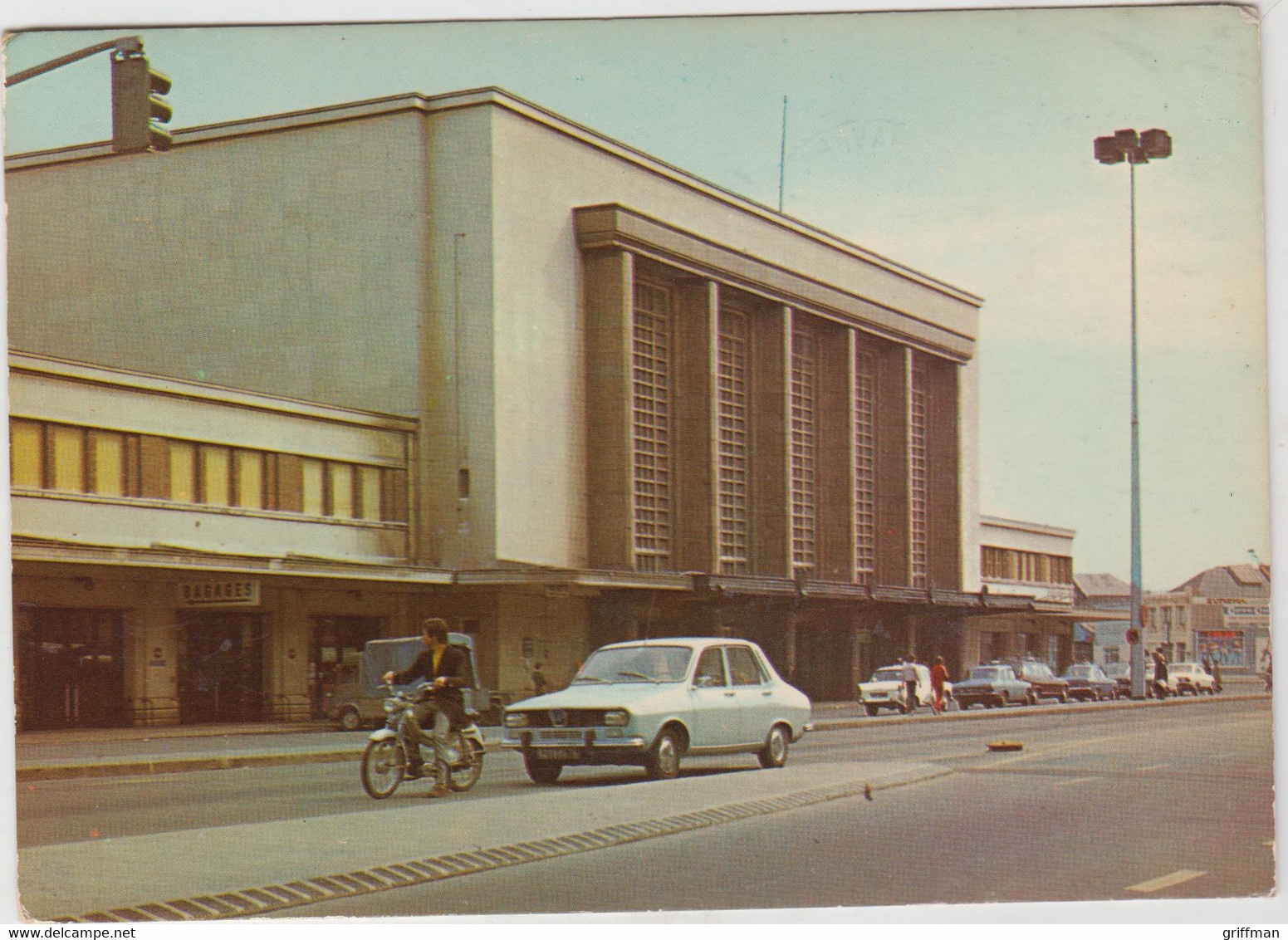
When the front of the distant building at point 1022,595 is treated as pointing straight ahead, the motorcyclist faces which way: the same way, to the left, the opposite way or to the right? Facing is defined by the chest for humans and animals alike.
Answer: to the right

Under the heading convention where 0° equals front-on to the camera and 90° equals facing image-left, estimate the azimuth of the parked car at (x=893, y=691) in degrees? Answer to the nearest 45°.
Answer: approximately 45°

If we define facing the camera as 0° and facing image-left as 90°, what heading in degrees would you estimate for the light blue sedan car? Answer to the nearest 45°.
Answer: approximately 45°

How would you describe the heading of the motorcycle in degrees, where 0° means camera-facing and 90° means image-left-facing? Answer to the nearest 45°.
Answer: approximately 45°

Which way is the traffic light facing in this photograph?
to the viewer's right

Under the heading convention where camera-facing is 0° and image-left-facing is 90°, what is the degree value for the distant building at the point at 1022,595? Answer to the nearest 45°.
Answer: approximately 315°

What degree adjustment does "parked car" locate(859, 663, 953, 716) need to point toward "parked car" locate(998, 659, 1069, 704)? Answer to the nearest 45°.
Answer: approximately 180°

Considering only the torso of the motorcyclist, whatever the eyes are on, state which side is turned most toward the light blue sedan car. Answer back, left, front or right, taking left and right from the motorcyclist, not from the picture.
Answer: back
